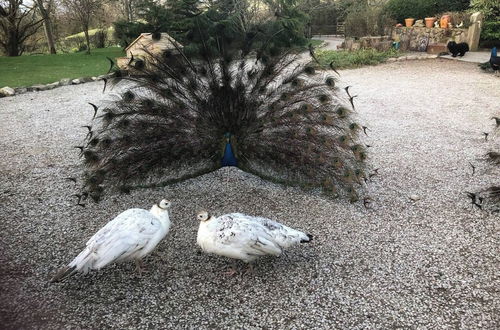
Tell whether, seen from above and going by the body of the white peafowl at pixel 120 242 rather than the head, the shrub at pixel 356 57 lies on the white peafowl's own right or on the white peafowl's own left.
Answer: on the white peafowl's own left

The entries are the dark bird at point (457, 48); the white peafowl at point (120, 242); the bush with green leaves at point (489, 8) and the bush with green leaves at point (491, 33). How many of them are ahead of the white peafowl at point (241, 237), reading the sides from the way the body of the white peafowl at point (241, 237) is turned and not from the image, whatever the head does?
1

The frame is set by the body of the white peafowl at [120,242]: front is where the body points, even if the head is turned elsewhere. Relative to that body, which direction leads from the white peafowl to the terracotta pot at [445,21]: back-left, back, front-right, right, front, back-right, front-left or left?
front-left

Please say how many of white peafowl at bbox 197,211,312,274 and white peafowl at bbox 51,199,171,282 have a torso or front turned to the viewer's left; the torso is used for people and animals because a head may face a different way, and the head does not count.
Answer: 1

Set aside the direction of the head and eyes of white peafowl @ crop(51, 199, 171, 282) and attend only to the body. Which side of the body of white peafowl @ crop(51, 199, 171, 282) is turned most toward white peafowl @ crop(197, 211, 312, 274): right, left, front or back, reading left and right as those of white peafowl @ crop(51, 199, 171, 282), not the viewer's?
front

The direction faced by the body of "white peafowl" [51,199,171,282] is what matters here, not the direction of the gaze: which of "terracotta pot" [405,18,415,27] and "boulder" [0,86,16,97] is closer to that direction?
the terracotta pot

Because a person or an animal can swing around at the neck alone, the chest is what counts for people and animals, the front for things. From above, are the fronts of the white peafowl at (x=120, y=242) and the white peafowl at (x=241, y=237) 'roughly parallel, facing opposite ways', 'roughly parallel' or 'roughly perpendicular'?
roughly parallel, facing opposite ways

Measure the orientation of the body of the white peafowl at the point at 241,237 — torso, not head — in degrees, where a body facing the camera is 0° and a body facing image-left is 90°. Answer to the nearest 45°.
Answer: approximately 90°

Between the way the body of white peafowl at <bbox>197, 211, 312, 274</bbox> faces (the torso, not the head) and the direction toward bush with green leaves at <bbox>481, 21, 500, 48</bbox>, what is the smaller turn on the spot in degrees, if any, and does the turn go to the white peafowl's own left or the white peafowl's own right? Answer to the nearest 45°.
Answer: approximately 135° to the white peafowl's own right

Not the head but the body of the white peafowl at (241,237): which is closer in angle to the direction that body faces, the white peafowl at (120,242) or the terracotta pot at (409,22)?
the white peafowl

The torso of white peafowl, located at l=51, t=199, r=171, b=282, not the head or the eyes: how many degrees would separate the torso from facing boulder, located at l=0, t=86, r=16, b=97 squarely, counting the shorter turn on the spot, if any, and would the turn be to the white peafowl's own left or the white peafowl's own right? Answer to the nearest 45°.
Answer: approximately 90° to the white peafowl's own left

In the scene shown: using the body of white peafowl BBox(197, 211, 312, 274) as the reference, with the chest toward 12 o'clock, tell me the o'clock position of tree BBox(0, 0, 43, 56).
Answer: The tree is roughly at 2 o'clock from the white peafowl.

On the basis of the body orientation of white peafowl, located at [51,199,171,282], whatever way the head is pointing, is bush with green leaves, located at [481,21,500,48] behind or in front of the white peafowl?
in front

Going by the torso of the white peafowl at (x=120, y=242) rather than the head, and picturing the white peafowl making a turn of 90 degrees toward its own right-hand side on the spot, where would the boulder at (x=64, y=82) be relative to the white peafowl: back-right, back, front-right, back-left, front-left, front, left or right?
back

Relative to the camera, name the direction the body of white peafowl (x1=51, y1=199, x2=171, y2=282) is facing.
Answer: to the viewer's right

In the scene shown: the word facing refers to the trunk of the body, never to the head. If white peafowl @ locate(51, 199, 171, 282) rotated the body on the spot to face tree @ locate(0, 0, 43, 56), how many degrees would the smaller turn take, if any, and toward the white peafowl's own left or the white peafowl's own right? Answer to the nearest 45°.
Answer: approximately 90° to the white peafowl's own left
